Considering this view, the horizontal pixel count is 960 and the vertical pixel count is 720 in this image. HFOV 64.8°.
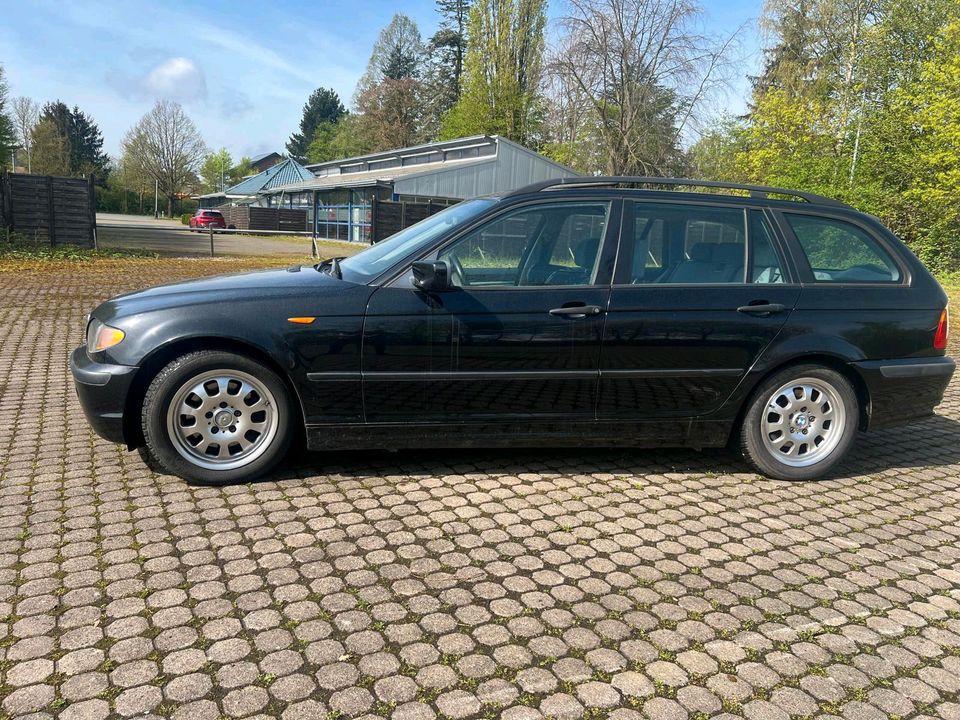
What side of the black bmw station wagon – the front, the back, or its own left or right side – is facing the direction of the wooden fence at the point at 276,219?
right

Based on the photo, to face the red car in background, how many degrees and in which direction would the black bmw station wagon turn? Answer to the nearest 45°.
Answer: approximately 45° to its right

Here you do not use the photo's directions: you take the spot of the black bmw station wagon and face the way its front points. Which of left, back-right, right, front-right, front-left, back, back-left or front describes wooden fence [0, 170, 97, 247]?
front-right

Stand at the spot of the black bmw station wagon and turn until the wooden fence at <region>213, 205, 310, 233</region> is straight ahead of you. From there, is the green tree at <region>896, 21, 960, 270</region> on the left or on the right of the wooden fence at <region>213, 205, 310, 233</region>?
right

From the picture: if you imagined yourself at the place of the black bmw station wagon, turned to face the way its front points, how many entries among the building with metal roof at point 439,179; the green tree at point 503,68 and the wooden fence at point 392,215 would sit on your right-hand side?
3

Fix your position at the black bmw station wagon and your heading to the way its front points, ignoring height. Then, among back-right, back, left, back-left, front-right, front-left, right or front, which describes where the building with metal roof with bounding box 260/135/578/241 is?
right

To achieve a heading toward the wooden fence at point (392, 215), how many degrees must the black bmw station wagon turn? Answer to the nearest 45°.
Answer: approximately 90° to its right

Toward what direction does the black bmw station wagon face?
to the viewer's left

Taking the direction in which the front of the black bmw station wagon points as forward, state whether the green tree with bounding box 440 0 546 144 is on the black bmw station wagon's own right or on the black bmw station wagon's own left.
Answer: on the black bmw station wagon's own right

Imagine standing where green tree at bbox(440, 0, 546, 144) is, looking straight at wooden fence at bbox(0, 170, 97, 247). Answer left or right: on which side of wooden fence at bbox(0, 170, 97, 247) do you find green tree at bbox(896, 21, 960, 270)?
left

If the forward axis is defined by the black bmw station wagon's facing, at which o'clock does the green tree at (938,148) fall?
The green tree is roughly at 4 o'clock from the black bmw station wagon.
